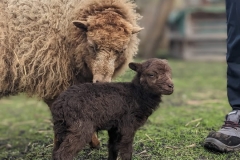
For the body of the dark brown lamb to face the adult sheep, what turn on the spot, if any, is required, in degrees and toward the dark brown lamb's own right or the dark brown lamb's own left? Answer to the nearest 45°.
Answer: approximately 135° to the dark brown lamb's own left

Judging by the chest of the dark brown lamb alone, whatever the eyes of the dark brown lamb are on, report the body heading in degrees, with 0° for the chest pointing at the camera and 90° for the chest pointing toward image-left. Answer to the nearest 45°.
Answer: approximately 270°

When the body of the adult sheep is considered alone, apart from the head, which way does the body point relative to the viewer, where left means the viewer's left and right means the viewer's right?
facing the viewer and to the right of the viewer

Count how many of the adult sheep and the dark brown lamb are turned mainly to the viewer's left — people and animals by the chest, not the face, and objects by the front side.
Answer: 0
